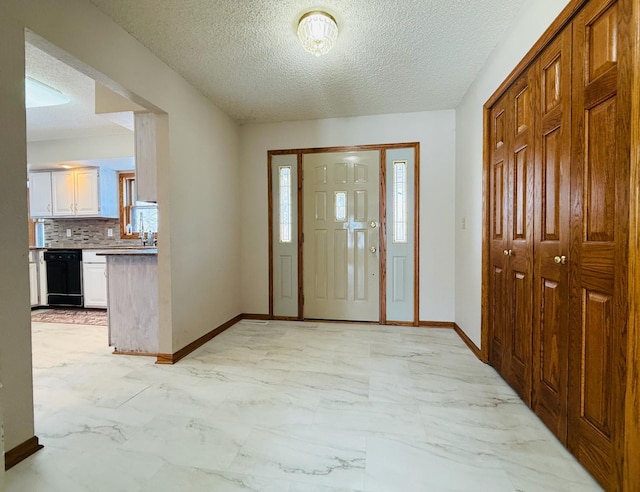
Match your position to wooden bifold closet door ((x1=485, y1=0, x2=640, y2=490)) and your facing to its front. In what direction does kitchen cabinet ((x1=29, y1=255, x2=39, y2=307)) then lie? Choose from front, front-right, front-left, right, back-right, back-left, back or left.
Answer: front-right

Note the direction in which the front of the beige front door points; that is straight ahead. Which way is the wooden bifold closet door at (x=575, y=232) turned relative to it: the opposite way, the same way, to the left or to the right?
to the right

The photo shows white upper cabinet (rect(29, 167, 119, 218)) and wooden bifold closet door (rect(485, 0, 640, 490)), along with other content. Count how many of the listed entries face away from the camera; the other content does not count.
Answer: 0

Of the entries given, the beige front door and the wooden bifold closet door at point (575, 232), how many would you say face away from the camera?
0

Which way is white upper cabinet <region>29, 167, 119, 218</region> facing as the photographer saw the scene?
facing the viewer and to the left of the viewer

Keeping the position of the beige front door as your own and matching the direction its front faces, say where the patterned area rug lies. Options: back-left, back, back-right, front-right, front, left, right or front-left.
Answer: right

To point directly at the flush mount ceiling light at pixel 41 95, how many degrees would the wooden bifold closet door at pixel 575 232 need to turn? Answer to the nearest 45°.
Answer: approximately 45° to its right

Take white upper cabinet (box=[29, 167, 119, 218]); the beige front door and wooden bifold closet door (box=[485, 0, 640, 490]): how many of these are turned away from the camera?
0

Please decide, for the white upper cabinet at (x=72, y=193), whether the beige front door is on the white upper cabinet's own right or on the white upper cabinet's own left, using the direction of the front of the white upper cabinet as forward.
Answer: on the white upper cabinet's own left

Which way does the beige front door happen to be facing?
toward the camera

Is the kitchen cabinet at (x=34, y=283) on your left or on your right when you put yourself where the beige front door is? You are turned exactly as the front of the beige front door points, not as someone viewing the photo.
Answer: on your right
